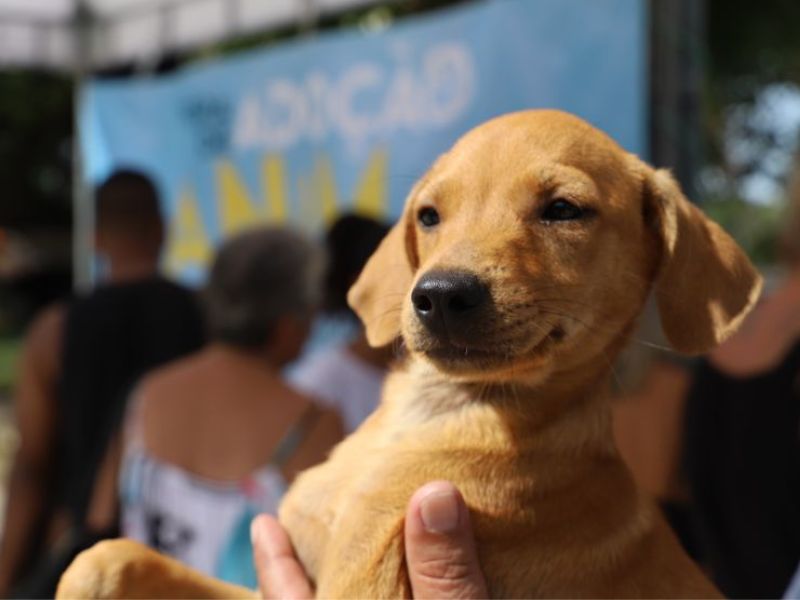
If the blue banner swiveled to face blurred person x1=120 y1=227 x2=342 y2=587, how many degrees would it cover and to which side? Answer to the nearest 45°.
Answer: approximately 45° to its left

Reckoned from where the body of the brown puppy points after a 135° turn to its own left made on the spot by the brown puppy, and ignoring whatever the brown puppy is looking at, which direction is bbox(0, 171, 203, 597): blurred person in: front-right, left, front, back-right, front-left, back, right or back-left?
back-left

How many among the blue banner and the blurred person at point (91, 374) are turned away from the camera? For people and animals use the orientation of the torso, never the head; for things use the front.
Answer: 1

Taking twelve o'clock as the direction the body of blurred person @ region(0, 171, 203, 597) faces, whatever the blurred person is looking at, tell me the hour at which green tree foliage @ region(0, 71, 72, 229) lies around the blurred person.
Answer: The green tree foliage is roughly at 12 o'clock from the blurred person.

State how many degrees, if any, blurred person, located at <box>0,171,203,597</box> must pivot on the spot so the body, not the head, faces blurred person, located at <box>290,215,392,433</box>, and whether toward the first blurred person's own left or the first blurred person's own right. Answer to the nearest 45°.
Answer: approximately 90° to the first blurred person's own right

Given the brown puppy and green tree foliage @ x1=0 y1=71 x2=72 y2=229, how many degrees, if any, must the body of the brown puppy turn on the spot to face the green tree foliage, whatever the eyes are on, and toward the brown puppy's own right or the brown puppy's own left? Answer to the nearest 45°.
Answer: approximately 135° to the brown puppy's own right

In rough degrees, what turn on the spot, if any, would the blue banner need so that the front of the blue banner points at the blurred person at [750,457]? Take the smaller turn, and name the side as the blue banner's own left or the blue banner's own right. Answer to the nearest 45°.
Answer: approximately 45° to the blue banner's own left

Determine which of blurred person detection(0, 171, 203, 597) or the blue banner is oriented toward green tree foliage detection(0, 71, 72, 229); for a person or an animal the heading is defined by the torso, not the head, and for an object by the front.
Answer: the blurred person

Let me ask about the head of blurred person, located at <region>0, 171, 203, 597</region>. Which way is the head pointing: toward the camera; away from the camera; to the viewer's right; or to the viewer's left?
away from the camera

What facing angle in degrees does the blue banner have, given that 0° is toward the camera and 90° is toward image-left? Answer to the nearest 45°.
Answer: approximately 45°

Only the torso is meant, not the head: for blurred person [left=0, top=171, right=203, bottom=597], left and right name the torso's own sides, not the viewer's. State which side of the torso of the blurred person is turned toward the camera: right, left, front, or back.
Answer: back

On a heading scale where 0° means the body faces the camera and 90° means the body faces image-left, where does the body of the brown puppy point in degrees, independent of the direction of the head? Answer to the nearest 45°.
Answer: approximately 45°

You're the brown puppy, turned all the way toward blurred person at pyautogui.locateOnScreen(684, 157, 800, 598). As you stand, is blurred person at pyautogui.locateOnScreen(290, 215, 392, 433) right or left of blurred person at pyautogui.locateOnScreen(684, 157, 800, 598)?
left

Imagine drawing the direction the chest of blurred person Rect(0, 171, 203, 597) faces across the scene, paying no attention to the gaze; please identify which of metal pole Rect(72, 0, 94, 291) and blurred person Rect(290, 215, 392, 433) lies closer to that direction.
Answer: the metal pole
